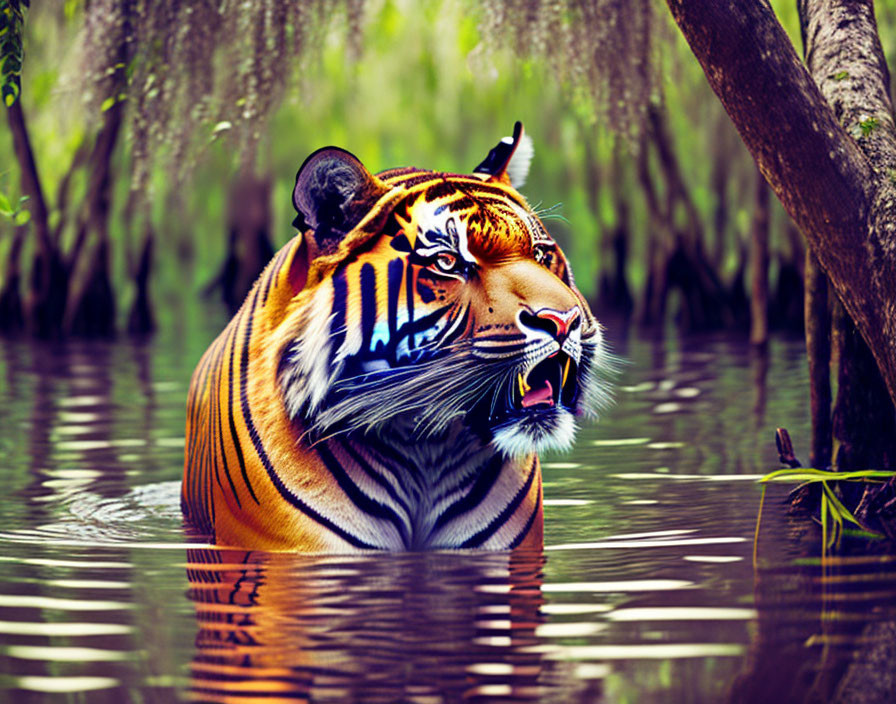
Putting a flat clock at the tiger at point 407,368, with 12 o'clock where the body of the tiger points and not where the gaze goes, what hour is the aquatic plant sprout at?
The aquatic plant sprout is roughly at 10 o'clock from the tiger.

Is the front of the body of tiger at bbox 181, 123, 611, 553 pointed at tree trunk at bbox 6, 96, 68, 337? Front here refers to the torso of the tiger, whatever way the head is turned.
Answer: no

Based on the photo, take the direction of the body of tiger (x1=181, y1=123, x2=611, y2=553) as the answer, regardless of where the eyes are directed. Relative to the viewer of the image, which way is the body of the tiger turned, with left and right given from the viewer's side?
facing the viewer and to the right of the viewer

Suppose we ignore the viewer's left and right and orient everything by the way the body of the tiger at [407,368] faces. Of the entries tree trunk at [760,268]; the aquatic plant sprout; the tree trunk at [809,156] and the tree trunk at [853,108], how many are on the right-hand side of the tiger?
0

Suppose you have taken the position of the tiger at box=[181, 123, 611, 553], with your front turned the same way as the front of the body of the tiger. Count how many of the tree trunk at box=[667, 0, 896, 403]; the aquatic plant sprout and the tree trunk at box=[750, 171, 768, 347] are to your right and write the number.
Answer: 0

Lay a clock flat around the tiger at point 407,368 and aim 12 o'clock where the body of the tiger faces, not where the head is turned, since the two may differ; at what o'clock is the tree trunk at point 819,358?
The tree trunk is roughly at 9 o'clock from the tiger.

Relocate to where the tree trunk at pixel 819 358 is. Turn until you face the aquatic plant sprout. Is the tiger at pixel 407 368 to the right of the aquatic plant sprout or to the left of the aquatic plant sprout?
right

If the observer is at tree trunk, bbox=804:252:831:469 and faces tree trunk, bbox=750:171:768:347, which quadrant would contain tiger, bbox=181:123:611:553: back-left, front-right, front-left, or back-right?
back-left

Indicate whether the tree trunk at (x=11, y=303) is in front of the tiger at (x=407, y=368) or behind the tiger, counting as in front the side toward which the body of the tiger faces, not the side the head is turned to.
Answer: behind

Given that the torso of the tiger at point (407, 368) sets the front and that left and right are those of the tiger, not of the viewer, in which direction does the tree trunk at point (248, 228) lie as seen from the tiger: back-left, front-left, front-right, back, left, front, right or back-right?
back-left

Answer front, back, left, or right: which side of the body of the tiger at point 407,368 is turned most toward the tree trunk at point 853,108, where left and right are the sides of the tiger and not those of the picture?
left

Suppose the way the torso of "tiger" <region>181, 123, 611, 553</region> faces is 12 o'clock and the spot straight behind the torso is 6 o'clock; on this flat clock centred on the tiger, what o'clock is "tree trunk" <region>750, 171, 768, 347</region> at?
The tree trunk is roughly at 8 o'clock from the tiger.
